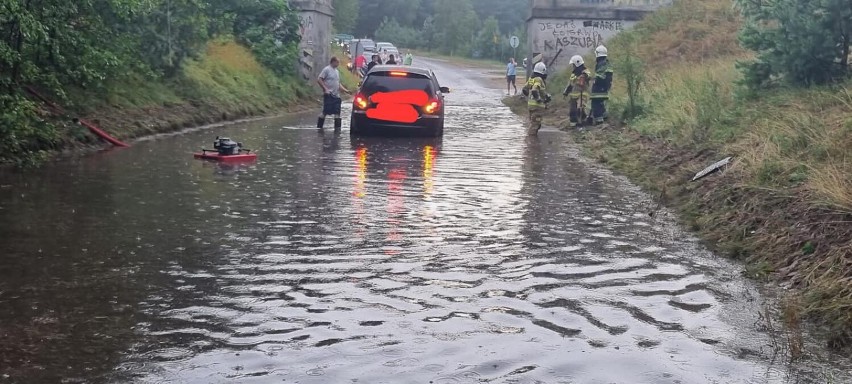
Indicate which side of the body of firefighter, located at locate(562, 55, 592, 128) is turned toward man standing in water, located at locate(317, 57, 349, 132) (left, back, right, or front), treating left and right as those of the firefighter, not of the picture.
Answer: front

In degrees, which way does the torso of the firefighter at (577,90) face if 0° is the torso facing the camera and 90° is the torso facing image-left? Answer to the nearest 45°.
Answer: approximately 45°

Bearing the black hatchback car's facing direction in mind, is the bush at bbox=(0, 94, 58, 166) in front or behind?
behind

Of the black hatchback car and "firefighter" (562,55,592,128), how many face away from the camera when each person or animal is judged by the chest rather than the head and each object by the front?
1

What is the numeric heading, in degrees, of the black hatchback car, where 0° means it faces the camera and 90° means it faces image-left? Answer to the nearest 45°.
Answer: approximately 180°

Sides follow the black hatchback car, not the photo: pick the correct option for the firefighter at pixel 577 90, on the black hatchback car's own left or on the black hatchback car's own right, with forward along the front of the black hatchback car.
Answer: on the black hatchback car's own right

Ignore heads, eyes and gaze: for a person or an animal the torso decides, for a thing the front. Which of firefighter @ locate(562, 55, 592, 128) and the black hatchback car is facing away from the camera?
the black hatchback car
